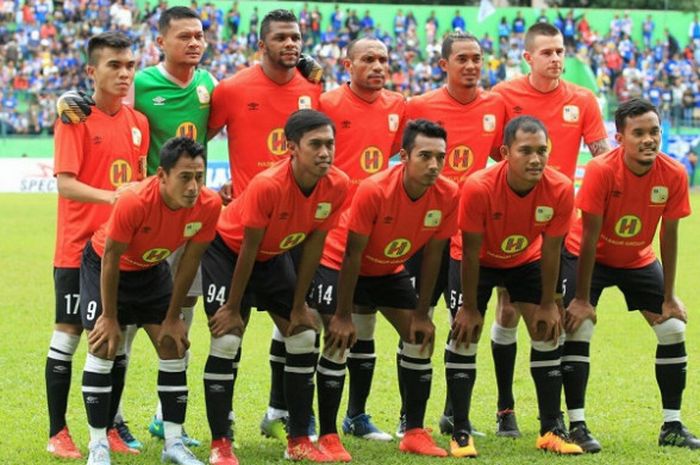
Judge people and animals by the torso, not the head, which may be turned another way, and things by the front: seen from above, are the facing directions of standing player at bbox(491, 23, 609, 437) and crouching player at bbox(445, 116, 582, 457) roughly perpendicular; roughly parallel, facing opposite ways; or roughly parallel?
roughly parallel

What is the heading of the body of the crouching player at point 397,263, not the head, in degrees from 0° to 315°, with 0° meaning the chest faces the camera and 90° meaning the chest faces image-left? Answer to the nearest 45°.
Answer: approximately 315°

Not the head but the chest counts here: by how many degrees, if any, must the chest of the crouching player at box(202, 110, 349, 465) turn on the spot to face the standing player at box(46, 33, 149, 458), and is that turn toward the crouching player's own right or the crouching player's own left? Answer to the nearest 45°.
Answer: approximately 135° to the crouching player's own right

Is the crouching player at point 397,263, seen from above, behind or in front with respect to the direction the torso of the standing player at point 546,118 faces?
in front

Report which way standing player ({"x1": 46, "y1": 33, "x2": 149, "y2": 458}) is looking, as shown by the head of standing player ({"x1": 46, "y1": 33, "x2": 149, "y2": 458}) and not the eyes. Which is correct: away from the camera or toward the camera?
toward the camera

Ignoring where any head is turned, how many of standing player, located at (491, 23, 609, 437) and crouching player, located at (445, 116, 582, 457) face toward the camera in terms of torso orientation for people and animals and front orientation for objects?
2

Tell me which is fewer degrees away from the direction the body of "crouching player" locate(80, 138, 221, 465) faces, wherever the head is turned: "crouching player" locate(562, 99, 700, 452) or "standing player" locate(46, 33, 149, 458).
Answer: the crouching player

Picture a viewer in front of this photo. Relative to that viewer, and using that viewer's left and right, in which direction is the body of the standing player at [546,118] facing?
facing the viewer

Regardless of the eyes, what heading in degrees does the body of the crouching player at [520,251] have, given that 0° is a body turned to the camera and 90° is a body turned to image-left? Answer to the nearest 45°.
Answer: approximately 0°

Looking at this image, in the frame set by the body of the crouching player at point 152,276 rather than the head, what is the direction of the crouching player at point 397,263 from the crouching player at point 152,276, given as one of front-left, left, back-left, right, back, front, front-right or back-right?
front-left

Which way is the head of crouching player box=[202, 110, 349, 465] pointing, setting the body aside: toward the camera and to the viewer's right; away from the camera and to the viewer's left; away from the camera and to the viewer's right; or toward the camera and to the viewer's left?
toward the camera and to the viewer's right

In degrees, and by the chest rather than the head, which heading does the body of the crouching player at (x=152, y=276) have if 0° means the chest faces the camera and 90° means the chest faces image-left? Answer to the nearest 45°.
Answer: approximately 315°

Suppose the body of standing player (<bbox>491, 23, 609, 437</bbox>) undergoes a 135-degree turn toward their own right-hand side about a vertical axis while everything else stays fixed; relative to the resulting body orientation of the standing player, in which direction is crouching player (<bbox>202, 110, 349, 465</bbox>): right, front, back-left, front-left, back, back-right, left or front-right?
left
